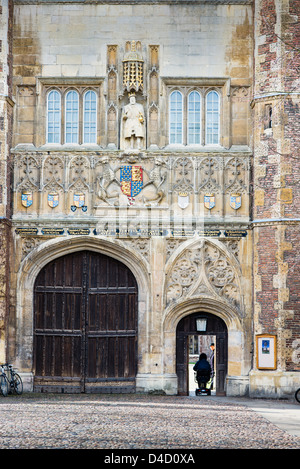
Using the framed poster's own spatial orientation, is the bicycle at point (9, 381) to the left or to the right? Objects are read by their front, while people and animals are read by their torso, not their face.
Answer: on its right

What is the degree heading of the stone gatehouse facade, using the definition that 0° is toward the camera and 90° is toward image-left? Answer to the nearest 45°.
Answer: approximately 0°
